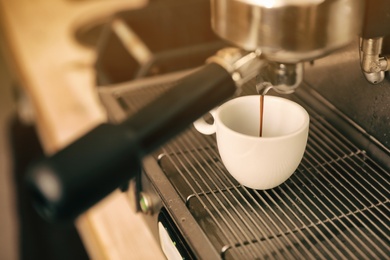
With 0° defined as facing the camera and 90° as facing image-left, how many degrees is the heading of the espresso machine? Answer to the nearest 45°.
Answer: approximately 45°
